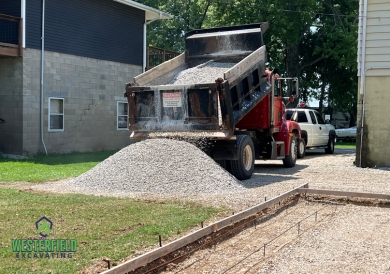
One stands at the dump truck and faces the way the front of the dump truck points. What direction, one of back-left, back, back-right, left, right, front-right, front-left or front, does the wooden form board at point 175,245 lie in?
back-right

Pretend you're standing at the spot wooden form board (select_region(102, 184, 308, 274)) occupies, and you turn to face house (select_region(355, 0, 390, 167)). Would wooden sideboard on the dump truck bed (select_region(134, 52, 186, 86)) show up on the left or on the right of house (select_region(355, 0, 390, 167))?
left

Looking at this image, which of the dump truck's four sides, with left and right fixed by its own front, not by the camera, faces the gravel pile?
back

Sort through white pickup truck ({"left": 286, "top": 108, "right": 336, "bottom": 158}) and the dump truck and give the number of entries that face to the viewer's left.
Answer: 0

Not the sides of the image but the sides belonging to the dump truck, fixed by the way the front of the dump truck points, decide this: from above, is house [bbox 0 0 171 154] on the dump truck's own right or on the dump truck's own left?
on the dump truck's own left

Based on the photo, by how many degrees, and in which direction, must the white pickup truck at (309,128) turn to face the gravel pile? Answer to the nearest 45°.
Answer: approximately 135° to its right

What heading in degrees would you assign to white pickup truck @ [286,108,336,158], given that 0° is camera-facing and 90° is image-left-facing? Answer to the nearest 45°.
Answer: approximately 225°

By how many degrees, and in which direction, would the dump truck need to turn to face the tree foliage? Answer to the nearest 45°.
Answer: approximately 45° to its left

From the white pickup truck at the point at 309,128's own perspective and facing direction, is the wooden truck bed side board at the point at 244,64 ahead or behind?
behind

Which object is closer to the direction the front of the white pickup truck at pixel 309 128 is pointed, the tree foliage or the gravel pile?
the tree foliage

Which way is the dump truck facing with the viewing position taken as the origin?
facing away from the viewer and to the right of the viewer
